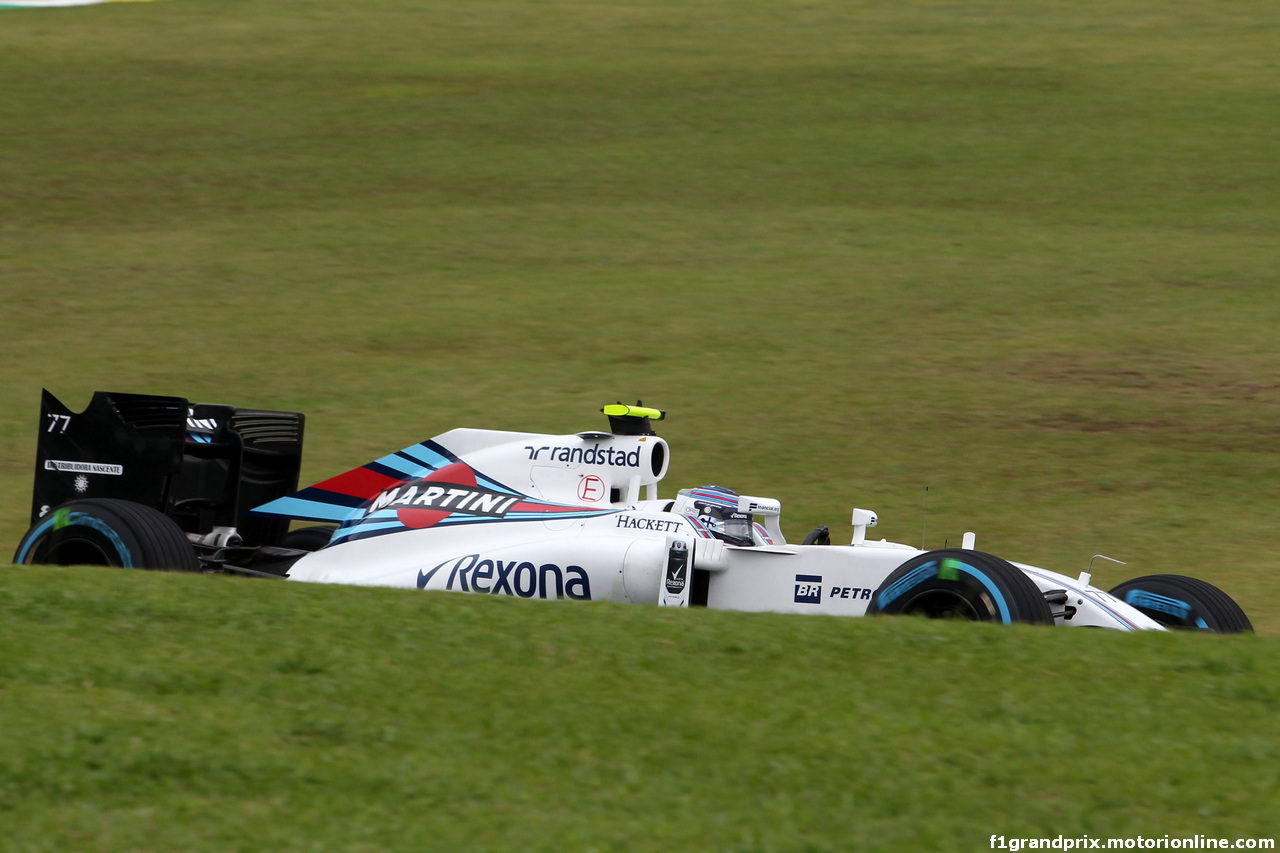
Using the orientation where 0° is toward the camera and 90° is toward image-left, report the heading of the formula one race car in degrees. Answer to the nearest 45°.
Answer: approximately 315°
